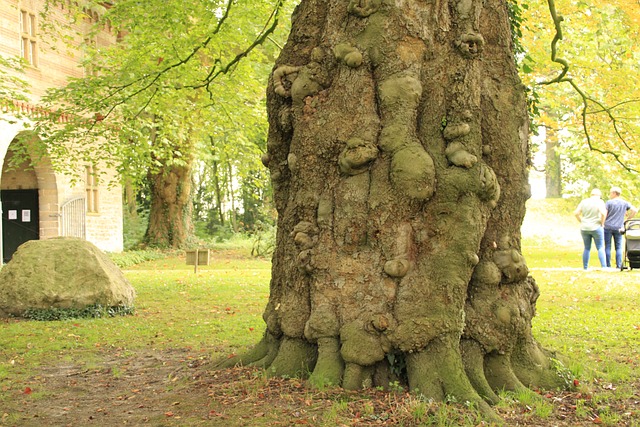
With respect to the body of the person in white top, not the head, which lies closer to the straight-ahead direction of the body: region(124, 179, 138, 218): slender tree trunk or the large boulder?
the slender tree trunk

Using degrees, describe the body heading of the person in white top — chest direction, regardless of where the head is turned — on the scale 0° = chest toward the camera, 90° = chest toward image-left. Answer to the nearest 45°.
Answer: approximately 180°

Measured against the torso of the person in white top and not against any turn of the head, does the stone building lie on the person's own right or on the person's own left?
on the person's own left

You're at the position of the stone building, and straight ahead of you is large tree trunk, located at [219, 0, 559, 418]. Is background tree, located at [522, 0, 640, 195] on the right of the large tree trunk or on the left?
left

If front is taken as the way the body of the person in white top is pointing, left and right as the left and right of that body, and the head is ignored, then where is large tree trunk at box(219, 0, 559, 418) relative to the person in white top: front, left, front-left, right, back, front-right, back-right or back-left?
back

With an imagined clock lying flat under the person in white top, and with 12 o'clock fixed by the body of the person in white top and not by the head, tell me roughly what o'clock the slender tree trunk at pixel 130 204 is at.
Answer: The slender tree trunk is roughly at 10 o'clock from the person in white top.

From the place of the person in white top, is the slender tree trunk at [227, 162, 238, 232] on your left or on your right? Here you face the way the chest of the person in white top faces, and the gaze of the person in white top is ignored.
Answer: on your left

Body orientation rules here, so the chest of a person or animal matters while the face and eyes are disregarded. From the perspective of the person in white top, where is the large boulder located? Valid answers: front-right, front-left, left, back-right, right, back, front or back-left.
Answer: back-left

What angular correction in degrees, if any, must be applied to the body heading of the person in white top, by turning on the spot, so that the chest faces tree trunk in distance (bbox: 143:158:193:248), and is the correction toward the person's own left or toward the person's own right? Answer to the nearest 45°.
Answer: approximately 90° to the person's own left
